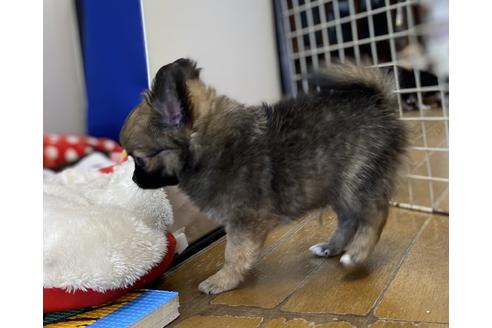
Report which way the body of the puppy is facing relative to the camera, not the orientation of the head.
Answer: to the viewer's left

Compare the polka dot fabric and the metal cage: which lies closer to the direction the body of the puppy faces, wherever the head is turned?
the polka dot fabric

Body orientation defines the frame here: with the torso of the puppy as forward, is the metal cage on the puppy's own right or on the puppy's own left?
on the puppy's own right

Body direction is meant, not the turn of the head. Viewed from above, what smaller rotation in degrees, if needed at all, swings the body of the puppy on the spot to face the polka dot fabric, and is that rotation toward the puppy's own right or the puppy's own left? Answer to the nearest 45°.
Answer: approximately 45° to the puppy's own right

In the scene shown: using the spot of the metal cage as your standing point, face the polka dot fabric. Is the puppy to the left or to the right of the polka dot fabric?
left
